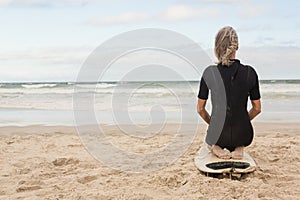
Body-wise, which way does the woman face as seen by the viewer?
away from the camera
